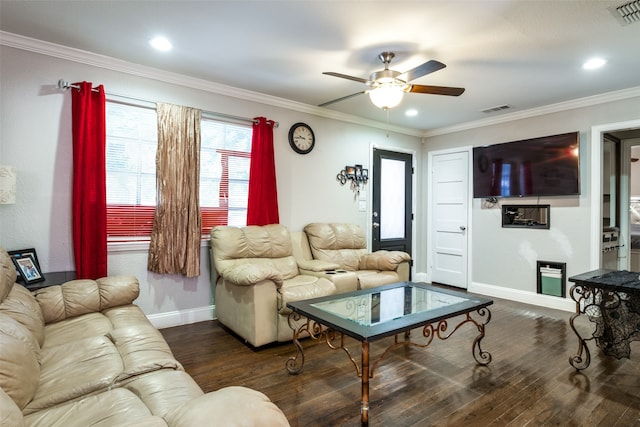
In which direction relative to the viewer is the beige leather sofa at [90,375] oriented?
to the viewer's right

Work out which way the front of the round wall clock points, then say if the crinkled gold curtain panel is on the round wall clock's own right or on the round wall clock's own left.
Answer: on the round wall clock's own right

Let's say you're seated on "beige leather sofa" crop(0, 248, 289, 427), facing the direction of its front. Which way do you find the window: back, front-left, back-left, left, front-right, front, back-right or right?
left

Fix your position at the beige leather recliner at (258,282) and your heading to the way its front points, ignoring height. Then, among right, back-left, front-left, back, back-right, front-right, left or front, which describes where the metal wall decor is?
left

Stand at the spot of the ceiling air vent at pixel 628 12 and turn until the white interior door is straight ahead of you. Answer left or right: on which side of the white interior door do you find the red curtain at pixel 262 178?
left

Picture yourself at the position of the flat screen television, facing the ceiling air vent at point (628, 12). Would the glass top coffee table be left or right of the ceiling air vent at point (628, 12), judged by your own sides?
right

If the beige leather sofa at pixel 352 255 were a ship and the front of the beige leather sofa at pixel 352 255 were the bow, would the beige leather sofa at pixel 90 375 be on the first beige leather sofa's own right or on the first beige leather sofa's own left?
on the first beige leather sofa's own right

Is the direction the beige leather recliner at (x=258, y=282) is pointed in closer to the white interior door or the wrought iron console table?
the wrought iron console table

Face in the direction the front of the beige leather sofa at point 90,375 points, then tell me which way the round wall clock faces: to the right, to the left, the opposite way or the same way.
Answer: to the right

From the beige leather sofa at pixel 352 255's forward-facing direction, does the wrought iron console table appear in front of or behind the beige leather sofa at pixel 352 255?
in front

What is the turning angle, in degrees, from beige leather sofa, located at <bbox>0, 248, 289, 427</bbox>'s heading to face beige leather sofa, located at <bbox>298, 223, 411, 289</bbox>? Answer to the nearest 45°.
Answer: approximately 45° to its left

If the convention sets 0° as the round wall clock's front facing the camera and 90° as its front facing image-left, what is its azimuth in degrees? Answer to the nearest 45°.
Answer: approximately 315°

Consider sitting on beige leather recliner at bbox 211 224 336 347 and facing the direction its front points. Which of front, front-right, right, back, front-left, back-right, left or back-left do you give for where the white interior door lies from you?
left

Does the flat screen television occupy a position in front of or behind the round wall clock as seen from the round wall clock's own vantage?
in front

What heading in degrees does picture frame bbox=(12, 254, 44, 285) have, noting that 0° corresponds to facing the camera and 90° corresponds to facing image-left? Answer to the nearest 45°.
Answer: approximately 315°
